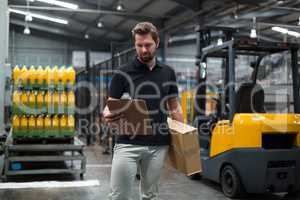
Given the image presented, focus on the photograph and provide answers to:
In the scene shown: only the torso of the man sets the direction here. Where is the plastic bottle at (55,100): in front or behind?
behind

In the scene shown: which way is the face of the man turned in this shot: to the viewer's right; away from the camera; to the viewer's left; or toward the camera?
toward the camera

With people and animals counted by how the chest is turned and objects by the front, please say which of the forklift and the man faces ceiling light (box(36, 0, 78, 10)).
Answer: the forklift

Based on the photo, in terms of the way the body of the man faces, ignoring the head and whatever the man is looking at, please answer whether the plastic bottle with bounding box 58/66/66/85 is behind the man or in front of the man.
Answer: behind

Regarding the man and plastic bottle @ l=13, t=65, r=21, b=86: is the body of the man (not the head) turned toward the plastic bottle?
no

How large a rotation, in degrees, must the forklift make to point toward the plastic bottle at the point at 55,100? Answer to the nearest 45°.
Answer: approximately 45° to its left

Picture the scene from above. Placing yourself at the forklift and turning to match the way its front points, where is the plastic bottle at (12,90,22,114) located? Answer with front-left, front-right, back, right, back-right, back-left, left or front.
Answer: front-left

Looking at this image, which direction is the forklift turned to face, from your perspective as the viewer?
facing away from the viewer and to the left of the viewer

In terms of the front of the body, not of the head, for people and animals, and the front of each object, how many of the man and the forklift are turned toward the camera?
1

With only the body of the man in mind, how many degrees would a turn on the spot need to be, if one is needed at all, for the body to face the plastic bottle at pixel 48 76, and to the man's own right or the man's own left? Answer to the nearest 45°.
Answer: approximately 135° to the man's own right

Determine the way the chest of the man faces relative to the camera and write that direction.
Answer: toward the camera

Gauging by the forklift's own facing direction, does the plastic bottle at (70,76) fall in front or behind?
in front

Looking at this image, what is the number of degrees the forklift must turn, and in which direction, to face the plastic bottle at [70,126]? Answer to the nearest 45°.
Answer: approximately 45° to its left

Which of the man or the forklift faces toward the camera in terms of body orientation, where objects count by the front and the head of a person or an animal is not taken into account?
the man

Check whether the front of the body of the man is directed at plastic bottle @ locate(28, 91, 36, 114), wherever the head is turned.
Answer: no

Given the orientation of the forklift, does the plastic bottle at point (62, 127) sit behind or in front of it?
in front

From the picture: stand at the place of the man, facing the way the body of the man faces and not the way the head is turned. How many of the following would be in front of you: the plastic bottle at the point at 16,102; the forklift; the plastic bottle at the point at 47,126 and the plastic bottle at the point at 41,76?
0

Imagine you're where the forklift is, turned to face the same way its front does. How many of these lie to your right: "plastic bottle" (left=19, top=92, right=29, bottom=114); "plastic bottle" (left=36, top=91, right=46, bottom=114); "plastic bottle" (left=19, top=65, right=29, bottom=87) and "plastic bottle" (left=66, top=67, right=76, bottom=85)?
0

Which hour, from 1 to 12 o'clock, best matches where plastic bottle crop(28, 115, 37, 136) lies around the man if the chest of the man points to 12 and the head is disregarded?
The plastic bottle is roughly at 5 o'clock from the man.
